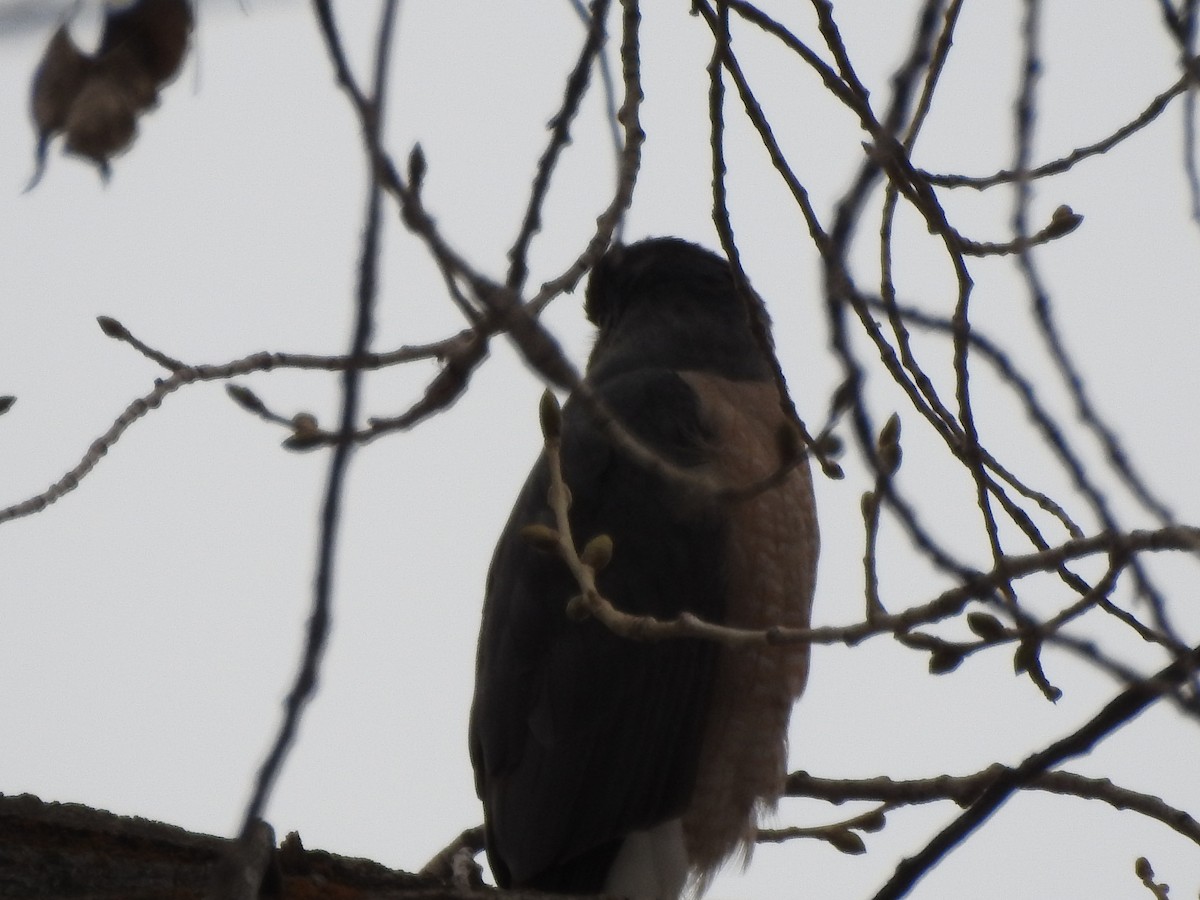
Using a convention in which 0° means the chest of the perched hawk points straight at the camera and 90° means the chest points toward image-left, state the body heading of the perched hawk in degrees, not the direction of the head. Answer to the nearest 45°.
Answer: approximately 270°
